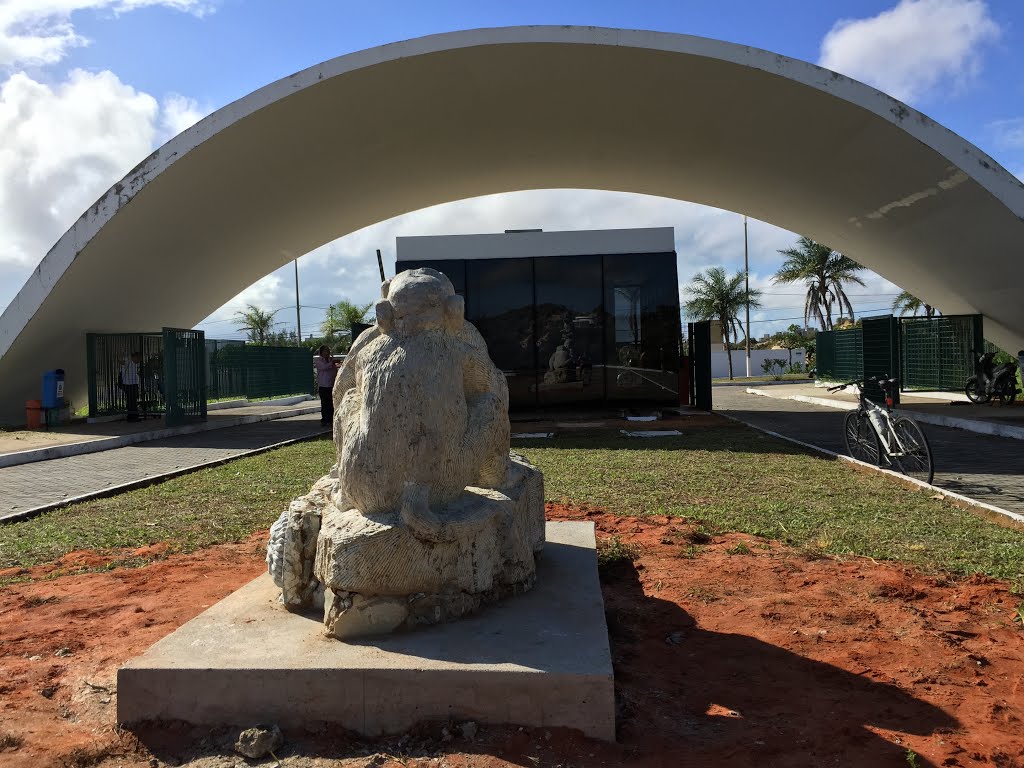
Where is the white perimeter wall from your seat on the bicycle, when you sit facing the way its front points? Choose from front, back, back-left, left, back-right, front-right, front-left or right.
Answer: front-right

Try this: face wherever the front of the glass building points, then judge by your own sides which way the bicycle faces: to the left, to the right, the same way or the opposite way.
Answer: the opposite way

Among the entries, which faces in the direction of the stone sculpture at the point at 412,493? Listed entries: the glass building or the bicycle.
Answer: the glass building

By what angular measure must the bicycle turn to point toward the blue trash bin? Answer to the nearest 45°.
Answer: approximately 45° to its left

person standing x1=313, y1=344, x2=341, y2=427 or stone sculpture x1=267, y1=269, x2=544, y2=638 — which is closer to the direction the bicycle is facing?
the person standing

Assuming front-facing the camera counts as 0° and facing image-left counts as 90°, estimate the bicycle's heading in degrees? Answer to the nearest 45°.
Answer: approximately 135°

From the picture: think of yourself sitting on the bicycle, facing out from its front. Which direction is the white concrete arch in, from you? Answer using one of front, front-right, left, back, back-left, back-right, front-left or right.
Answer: front

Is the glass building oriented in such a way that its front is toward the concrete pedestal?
yes

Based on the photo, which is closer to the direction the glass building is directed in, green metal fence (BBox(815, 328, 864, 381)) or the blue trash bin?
the blue trash bin

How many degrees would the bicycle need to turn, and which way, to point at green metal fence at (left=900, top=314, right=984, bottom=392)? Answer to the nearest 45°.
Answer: approximately 45° to its right

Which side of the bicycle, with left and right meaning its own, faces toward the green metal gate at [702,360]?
front

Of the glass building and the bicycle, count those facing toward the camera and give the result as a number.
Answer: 1

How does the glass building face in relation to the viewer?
toward the camera

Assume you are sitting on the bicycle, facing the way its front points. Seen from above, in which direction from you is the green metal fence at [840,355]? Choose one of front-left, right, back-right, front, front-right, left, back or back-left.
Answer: front-right
